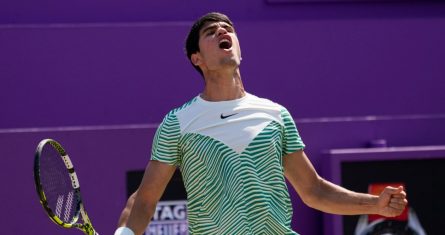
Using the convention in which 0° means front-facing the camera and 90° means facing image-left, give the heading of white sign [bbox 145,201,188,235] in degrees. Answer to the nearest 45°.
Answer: approximately 0°

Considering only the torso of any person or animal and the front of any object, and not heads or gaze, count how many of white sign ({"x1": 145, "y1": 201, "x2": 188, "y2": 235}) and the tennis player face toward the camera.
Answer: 2

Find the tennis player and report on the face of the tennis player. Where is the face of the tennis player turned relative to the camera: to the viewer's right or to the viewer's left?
to the viewer's right

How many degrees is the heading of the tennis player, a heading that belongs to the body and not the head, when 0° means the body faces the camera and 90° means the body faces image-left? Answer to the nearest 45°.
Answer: approximately 0°

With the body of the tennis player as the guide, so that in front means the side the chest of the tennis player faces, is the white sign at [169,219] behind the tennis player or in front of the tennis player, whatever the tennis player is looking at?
behind
